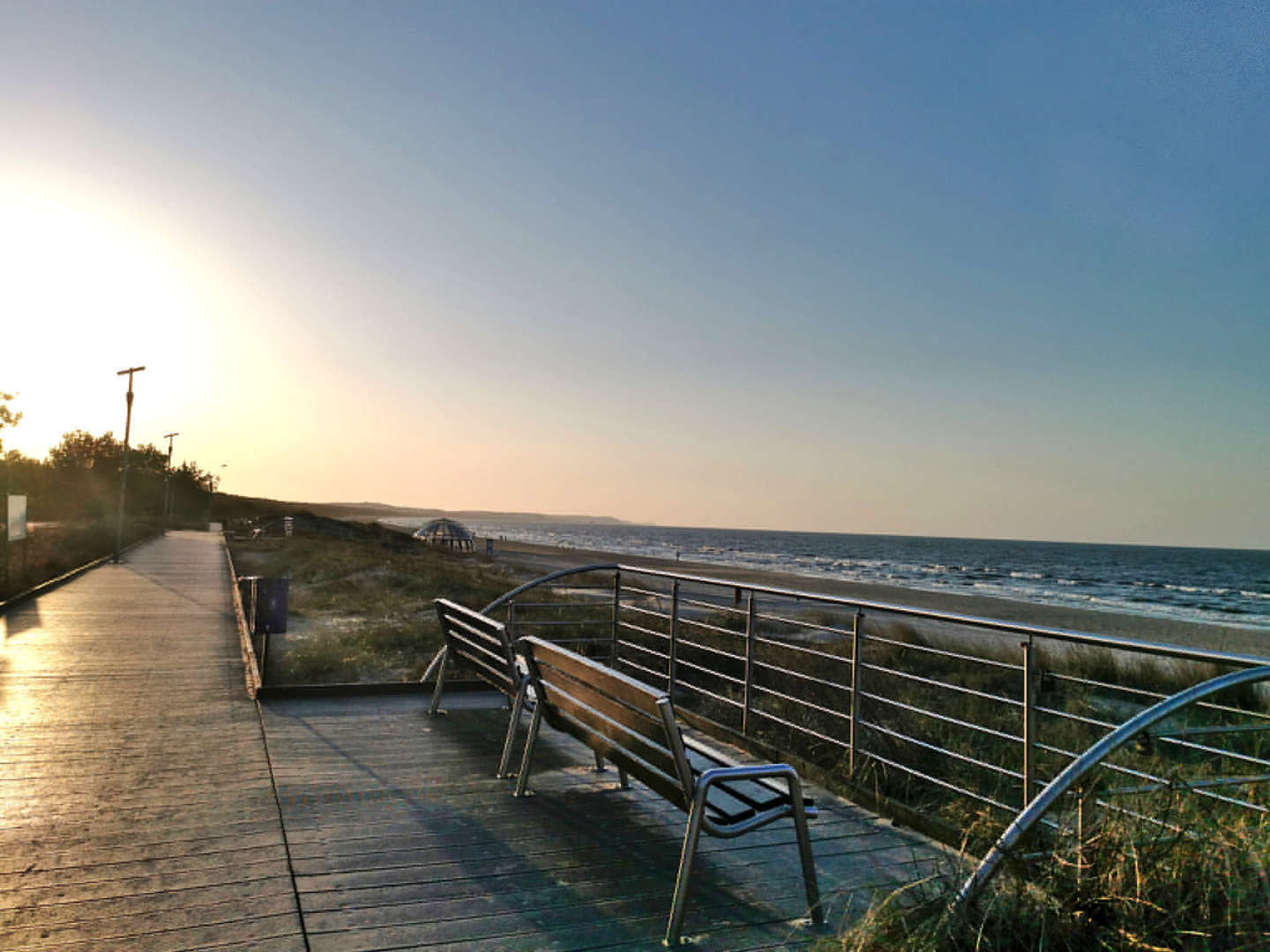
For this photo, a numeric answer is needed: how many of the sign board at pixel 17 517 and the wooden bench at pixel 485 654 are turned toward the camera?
1

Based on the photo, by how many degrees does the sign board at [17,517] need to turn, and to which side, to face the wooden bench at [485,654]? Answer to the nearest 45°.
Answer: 0° — it already faces it

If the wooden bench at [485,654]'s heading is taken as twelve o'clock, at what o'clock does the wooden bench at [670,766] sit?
the wooden bench at [670,766] is roughly at 4 o'clock from the wooden bench at [485,654].

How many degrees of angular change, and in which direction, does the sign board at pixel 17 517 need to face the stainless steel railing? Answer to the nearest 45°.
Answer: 0° — it already faces it

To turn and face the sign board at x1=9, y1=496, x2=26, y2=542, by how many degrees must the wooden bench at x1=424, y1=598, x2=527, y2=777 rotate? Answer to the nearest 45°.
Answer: approximately 90° to its left

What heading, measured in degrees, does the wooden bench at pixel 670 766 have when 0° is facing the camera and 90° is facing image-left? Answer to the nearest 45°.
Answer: approximately 225°

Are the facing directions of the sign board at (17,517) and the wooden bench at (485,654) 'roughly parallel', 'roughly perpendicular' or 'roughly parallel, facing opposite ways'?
roughly perpendicular

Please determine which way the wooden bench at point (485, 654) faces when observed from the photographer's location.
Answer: facing away from the viewer and to the right of the viewer

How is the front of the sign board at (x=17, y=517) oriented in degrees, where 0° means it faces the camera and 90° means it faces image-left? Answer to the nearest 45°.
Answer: approximately 0°
